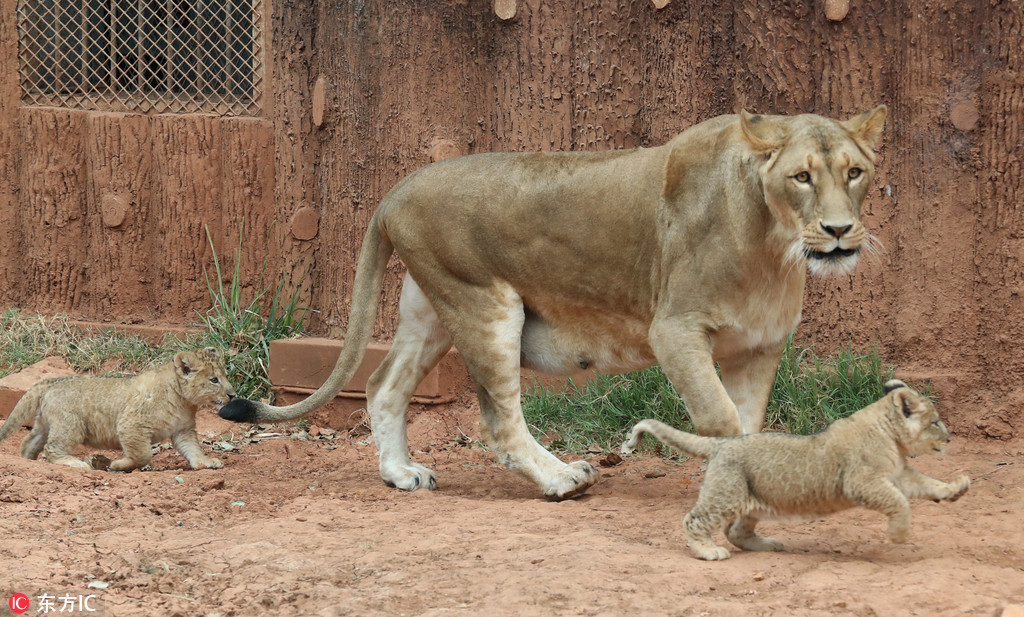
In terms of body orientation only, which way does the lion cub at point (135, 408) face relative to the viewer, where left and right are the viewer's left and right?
facing to the right of the viewer

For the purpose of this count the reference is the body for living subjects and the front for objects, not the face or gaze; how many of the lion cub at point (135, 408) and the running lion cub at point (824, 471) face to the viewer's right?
2

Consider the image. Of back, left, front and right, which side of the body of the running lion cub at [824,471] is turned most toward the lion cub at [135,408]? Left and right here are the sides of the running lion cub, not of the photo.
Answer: back

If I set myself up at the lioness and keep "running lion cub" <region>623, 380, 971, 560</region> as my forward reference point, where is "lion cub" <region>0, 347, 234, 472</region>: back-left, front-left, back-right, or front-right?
back-right

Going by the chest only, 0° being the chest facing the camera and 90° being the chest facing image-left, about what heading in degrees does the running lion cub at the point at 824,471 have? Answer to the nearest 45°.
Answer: approximately 270°

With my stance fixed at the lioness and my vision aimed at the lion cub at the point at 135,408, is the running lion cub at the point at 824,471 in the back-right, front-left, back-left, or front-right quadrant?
back-left

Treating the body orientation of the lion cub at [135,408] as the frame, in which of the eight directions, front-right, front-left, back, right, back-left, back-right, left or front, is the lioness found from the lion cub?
front-right
